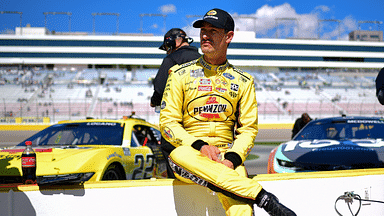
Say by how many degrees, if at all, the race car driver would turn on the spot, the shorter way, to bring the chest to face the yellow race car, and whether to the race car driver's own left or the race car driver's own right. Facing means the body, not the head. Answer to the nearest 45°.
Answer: approximately 135° to the race car driver's own right

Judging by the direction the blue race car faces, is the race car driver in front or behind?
in front

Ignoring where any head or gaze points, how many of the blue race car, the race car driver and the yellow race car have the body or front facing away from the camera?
0

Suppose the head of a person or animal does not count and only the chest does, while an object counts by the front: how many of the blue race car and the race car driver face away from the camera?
0

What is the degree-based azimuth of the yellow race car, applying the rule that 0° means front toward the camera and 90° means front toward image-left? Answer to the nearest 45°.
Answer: approximately 45°

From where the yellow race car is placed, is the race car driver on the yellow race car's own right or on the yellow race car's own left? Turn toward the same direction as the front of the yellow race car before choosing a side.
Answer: on the yellow race car's own left

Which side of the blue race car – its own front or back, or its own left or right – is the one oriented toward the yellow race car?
front

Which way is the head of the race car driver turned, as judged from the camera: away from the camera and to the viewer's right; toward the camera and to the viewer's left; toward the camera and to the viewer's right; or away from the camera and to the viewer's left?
toward the camera and to the viewer's left

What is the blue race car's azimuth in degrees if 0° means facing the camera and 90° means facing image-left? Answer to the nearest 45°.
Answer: approximately 45°

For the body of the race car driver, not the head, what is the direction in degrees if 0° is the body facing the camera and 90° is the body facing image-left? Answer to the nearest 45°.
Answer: approximately 0°

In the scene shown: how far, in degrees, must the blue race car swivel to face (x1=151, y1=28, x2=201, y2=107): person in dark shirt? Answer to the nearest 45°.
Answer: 0° — it already faces them
